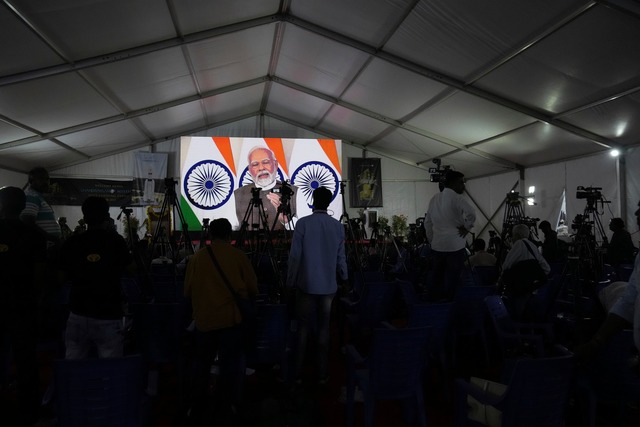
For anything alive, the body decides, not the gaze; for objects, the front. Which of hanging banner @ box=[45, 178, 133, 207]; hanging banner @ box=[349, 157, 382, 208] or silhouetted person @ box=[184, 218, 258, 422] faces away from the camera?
the silhouetted person

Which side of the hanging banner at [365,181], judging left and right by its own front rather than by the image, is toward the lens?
front

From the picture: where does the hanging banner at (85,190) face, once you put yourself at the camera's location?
facing the viewer

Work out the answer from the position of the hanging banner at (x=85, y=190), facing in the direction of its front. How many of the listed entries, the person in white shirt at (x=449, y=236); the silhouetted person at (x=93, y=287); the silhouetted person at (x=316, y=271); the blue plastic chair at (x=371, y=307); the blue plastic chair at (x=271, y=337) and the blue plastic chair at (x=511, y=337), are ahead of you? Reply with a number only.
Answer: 6

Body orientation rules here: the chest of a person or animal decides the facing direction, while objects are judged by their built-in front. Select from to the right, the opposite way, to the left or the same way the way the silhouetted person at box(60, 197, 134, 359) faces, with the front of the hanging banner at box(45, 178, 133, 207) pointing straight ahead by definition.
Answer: the opposite way

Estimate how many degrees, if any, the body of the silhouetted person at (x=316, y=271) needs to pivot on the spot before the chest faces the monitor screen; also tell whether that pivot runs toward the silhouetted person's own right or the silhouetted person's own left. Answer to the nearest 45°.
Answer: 0° — they already face it

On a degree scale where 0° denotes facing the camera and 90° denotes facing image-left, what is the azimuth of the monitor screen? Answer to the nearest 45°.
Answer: approximately 0°

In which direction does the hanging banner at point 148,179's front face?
toward the camera

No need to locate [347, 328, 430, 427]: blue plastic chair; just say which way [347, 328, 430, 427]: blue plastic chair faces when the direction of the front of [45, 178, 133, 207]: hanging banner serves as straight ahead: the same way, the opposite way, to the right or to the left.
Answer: the opposite way

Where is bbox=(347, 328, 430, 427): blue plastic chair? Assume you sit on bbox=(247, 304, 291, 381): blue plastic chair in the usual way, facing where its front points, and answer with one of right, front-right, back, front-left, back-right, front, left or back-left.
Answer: back

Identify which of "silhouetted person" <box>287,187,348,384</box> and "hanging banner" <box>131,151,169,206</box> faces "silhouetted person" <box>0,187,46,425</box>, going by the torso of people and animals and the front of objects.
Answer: the hanging banner

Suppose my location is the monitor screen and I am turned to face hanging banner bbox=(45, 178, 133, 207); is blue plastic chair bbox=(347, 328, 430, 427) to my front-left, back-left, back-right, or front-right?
back-left

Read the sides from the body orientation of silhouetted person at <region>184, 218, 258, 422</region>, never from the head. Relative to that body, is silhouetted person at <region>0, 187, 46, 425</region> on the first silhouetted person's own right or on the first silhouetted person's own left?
on the first silhouetted person's own left

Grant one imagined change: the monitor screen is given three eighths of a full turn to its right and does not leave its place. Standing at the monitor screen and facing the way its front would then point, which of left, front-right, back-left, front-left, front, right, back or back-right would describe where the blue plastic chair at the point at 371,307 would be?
back-left

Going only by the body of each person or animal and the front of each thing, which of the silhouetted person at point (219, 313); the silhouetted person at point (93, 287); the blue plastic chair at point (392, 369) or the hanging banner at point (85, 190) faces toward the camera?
the hanging banner

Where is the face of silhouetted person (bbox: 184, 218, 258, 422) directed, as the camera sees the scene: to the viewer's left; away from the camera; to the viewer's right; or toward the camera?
away from the camera

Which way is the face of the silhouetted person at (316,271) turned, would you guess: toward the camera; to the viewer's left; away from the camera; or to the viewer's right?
away from the camera

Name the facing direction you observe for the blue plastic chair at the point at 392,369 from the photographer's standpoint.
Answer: facing away from the viewer and to the left of the viewer
